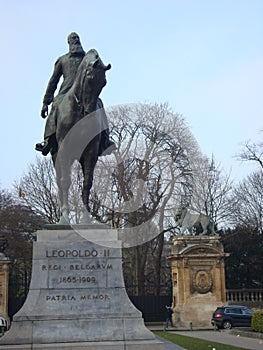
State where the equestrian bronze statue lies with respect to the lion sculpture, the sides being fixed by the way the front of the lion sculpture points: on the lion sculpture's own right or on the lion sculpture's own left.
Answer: on the lion sculpture's own left

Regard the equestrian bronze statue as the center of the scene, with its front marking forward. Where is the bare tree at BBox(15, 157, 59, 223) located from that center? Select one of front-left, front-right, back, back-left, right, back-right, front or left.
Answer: back

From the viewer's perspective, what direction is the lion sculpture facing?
to the viewer's left

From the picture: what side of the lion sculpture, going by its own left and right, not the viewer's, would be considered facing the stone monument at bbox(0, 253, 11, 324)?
front

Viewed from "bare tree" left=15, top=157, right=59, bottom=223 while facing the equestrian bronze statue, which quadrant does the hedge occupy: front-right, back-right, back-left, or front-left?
front-left

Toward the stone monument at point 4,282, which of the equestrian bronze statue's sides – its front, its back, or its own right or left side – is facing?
back

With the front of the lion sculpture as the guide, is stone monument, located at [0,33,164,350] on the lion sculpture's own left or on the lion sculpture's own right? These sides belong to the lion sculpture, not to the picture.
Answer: on the lion sculpture's own left

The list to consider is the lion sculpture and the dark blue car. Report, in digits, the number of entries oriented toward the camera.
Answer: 0

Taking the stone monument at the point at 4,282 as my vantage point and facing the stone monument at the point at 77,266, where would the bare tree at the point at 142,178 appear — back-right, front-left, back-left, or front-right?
back-left

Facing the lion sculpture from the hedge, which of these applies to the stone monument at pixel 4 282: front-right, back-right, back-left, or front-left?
front-left
